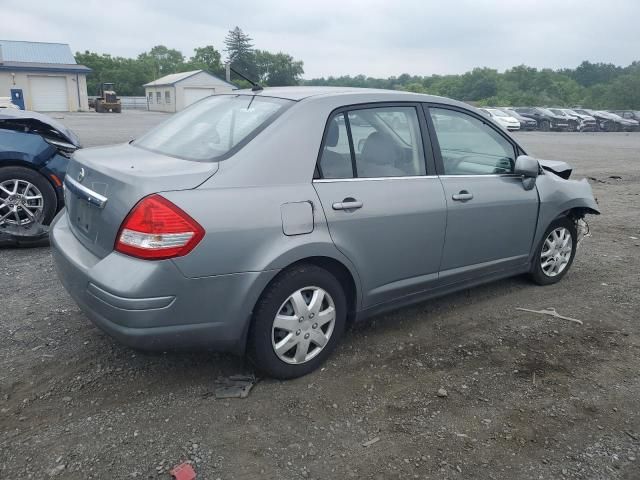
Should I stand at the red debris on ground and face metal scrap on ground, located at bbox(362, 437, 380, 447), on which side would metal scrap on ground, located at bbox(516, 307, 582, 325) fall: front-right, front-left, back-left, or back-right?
front-left

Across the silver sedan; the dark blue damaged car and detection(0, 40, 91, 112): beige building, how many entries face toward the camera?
1

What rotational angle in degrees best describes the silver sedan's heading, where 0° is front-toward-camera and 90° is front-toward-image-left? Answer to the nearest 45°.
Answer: approximately 225°

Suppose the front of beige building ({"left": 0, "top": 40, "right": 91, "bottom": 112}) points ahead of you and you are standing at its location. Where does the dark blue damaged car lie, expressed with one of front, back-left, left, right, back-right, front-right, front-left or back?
front

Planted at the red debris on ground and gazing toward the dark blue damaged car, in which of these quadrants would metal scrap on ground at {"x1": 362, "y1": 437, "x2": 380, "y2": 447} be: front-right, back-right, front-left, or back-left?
back-right

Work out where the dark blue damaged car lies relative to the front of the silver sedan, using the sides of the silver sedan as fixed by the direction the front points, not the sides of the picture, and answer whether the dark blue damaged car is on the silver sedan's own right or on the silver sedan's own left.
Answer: on the silver sedan's own left

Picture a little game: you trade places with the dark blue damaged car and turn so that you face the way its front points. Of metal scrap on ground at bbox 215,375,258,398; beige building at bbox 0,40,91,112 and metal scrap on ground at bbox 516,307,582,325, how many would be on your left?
1

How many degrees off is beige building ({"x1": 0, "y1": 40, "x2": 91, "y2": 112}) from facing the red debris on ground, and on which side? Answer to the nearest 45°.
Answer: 0° — it already faces it

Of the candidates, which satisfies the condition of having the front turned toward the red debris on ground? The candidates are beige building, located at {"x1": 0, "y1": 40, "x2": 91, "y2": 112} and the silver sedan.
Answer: the beige building

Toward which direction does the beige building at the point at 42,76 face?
toward the camera

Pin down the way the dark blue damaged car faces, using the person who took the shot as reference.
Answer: facing to the right of the viewer

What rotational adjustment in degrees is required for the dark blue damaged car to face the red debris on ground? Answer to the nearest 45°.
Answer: approximately 90° to its right

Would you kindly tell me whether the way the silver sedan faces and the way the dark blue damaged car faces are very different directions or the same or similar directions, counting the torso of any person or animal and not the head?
same or similar directions

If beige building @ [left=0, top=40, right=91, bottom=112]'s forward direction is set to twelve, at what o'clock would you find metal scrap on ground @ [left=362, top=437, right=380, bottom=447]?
The metal scrap on ground is roughly at 12 o'clock from the beige building.

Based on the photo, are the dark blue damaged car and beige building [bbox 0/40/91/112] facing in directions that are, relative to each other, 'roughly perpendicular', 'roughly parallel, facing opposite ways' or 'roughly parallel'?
roughly perpendicular
